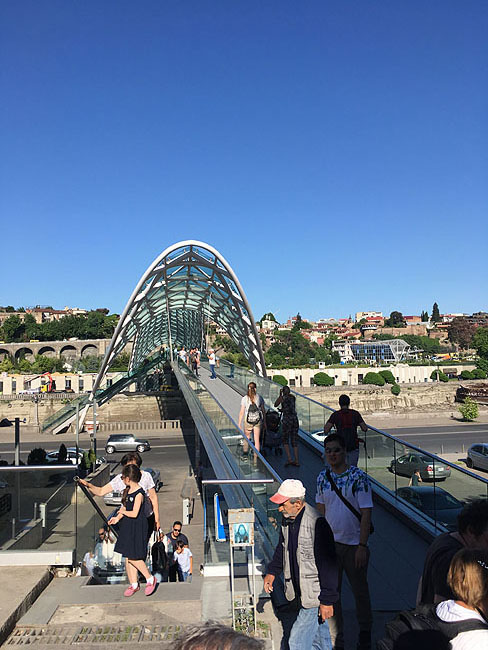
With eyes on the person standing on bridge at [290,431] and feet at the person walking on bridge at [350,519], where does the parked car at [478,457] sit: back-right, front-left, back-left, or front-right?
front-right

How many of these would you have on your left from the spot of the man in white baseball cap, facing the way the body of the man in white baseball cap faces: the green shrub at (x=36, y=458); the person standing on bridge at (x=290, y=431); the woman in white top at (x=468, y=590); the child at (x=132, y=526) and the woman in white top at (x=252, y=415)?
1

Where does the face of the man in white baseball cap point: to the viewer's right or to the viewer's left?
to the viewer's left

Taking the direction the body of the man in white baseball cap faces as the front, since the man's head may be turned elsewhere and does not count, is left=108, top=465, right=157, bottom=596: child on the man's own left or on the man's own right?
on the man's own right

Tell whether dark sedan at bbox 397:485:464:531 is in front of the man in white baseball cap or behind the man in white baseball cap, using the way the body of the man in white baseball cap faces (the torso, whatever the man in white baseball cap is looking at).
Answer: behind

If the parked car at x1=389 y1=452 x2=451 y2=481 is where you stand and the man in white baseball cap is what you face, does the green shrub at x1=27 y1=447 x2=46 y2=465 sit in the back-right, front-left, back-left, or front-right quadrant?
front-right
